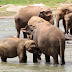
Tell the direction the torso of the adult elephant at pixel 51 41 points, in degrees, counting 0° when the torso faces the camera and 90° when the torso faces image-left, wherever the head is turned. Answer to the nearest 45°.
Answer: approximately 135°
